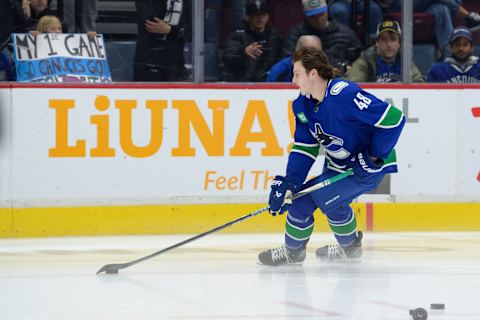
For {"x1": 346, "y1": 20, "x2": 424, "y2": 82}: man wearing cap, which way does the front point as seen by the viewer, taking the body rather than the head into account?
toward the camera

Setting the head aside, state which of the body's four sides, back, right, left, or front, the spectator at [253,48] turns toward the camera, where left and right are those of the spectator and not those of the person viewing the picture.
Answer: front

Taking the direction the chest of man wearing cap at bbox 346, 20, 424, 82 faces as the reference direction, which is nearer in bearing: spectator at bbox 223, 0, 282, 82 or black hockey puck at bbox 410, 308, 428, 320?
the black hockey puck

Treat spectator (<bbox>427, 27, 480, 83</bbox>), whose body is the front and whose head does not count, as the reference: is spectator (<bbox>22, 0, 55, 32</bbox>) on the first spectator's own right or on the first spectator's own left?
on the first spectator's own right

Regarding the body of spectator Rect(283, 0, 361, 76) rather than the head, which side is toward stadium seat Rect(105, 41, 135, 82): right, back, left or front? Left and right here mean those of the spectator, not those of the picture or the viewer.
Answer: right

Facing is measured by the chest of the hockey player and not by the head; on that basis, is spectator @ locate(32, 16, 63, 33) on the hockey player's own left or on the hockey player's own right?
on the hockey player's own right

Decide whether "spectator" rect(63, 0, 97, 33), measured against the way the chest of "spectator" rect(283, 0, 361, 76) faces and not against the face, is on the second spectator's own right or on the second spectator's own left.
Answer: on the second spectator's own right

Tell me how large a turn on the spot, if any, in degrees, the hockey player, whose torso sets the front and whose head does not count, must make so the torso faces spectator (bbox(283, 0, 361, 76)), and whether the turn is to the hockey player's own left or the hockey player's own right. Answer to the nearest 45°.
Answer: approximately 135° to the hockey player's own right
